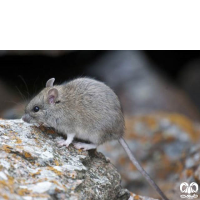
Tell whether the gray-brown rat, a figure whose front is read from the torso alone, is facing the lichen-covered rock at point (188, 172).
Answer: no

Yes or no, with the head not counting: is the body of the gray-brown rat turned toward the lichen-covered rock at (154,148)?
no

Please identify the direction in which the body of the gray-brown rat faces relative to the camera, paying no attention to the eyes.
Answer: to the viewer's left
